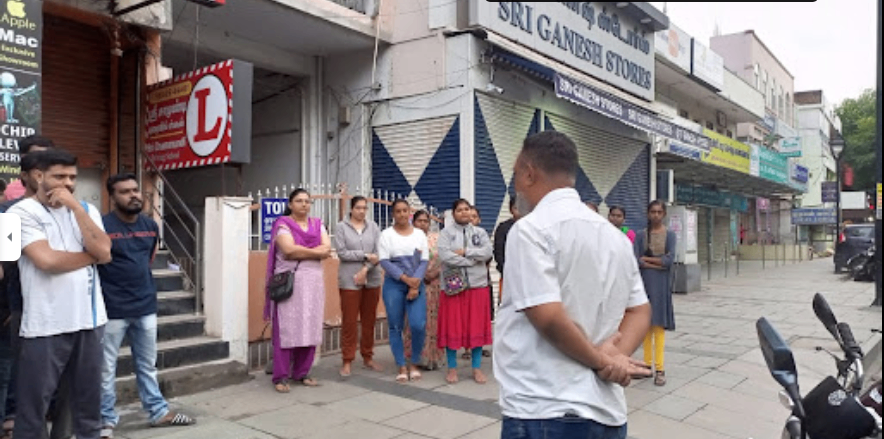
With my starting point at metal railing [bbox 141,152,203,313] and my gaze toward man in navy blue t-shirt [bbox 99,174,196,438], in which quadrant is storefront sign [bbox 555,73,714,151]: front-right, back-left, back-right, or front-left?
back-left

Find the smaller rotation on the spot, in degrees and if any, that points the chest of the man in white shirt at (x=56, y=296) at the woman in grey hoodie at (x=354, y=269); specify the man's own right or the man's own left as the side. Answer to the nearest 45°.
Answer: approximately 90° to the man's own left

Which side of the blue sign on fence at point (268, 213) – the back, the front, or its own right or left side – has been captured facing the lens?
front

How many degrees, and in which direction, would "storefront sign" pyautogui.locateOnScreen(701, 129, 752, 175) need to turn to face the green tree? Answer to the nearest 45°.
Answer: approximately 135° to its left

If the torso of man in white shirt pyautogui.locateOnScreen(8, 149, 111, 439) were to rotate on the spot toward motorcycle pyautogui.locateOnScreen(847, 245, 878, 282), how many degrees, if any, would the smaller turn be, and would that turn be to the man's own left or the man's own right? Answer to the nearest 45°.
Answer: approximately 45° to the man's own left

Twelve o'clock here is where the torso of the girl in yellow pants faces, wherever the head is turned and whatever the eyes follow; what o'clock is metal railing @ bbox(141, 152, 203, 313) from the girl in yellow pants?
The metal railing is roughly at 3 o'clock from the girl in yellow pants.

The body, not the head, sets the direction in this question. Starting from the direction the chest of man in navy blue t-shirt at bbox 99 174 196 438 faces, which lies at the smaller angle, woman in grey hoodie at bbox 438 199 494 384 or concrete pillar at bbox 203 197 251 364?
the woman in grey hoodie

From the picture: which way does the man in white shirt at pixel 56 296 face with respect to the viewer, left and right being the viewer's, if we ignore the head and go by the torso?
facing the viewer and to the right of the viewer

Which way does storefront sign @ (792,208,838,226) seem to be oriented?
toward the camera

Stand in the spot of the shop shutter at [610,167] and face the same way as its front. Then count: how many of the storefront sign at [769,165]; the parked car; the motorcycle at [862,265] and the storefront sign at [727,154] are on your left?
4

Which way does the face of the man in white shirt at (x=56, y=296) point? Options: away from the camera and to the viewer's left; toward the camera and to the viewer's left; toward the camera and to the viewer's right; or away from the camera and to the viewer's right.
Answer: toward the camera and to the viewer's right

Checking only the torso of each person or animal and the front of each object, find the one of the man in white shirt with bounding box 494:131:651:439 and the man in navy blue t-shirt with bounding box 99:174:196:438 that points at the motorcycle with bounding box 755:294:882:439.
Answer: the man in navy blue t-shirt

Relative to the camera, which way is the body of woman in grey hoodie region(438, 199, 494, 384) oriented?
toward the camera
